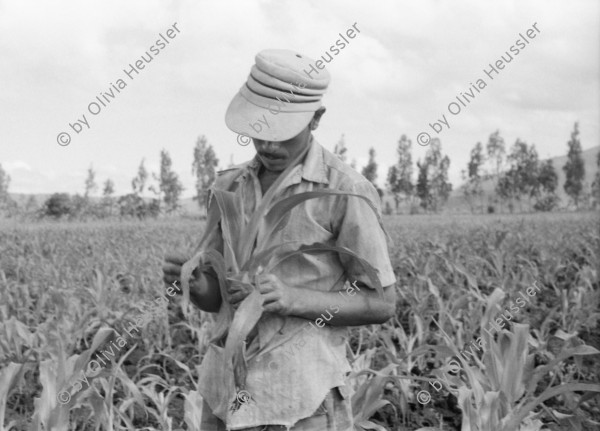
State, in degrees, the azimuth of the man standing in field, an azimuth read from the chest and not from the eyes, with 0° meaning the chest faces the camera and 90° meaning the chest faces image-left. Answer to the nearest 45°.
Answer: approximately 45°
